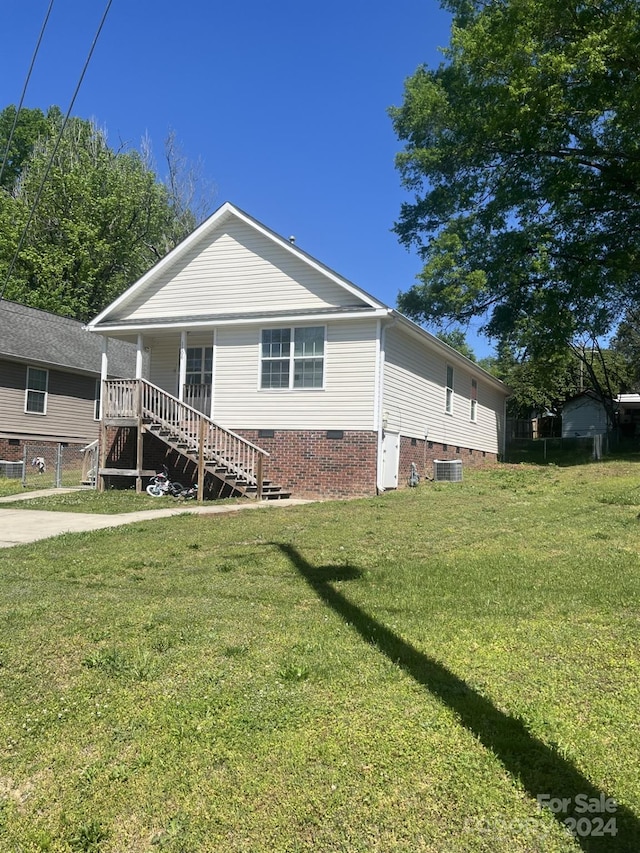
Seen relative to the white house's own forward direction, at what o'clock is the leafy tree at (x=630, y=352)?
The leafy tree is roughly at 6 o'clock from the white house.

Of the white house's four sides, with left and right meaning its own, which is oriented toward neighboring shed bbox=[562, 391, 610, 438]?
back

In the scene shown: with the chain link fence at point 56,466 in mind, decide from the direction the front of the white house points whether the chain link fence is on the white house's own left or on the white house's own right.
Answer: on the white house's own right

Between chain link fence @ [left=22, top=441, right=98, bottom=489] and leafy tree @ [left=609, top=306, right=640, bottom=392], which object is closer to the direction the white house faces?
the chain link fence

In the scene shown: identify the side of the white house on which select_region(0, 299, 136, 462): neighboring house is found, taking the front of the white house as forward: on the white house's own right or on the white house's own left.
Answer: on the white house's own right

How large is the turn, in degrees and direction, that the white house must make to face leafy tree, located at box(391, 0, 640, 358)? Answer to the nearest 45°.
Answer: approximately 180°

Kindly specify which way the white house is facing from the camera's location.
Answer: facing the viewer and to the left of the viewer

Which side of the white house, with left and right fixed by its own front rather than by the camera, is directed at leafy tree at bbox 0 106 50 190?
right

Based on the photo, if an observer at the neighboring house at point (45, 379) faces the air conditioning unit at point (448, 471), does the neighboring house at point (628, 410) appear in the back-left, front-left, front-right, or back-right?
front-left

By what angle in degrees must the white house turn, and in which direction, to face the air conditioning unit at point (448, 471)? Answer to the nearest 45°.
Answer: approximately 135° to its left

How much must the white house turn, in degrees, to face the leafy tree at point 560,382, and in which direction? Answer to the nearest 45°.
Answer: approximately 180°

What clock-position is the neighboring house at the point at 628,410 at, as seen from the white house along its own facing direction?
The neighboring house is roughly at 6 o'clock from the white house.
